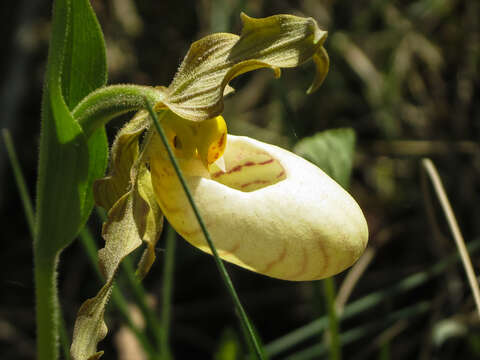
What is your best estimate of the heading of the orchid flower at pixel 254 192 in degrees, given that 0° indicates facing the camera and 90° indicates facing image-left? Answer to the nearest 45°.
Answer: approximately 270°
